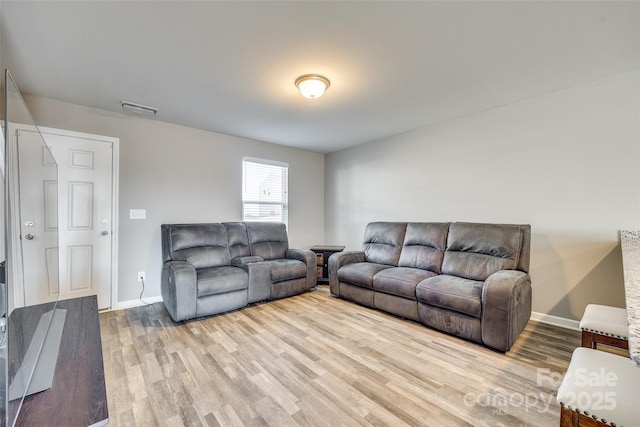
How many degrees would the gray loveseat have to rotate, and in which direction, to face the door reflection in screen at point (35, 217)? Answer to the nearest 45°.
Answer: approximately 90° to its right

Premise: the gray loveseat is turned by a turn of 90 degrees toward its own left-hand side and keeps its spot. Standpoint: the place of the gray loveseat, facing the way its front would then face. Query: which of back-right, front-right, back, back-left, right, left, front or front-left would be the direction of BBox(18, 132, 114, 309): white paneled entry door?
back-left

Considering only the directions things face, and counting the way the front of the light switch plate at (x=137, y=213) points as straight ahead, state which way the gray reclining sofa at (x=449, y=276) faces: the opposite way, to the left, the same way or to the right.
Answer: to the right

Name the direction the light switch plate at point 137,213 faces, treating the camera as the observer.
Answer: facing the viewer

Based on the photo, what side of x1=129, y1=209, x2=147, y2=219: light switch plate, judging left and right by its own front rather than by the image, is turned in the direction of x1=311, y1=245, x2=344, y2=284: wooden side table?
left

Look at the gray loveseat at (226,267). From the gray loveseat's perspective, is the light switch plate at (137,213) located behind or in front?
behind

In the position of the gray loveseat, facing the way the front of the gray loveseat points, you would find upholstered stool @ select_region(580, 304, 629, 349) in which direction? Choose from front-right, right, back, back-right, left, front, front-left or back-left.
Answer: front

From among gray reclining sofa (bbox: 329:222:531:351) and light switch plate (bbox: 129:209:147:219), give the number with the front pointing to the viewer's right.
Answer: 0

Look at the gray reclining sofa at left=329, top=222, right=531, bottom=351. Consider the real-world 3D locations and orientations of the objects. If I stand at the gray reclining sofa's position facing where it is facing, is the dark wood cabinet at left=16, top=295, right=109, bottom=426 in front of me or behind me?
in front

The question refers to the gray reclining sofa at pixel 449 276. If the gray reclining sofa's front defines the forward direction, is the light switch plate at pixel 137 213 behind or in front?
in front

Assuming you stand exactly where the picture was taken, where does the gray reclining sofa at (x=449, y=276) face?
facing the viewer and to the left of the viewer

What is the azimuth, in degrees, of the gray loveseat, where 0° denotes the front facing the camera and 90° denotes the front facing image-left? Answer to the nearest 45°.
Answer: approximately 315°

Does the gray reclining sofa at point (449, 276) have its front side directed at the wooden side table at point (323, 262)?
no

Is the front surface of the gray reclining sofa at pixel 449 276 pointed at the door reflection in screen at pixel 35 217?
yes

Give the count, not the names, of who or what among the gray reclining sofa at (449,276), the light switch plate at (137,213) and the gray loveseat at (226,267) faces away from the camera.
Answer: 0

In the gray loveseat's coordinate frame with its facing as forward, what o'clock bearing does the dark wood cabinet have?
The dark wood cabinet is roughly at 2 o'clock from the gray loveseat.
